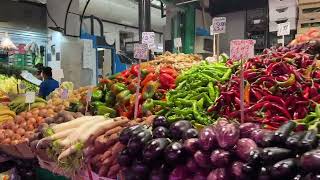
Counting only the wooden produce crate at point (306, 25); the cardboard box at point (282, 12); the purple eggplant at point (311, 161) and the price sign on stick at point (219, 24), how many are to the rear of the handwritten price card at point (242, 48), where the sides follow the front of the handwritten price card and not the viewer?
3

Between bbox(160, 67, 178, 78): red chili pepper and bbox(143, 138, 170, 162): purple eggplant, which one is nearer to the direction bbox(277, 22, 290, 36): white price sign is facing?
the purple eggplant

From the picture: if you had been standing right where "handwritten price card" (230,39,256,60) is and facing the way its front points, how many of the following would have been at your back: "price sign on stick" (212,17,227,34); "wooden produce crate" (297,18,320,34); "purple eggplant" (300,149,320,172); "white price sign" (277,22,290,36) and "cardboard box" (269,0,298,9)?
4

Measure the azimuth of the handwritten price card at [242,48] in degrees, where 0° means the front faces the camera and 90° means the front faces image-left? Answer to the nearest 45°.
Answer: approximately 0°

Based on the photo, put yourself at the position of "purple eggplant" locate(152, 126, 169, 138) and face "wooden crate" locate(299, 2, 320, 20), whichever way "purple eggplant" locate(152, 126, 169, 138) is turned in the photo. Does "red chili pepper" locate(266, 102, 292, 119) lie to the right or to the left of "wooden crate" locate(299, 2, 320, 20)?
right

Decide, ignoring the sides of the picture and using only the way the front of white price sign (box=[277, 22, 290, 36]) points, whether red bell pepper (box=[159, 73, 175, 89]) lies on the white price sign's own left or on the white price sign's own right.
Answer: on the white price sign's own right
